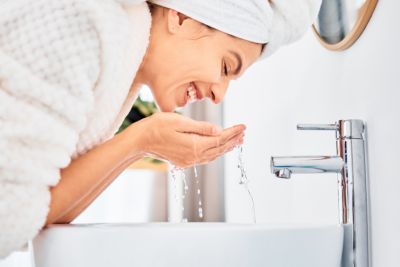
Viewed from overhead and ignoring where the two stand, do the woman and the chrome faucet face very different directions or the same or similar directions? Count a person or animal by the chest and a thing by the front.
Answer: very different directions

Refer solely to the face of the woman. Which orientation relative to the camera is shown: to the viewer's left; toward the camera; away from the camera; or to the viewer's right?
to the viewer's right

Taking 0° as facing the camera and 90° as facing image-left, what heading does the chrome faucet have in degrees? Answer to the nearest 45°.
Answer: approximately 90°

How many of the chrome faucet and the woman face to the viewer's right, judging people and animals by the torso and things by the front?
1

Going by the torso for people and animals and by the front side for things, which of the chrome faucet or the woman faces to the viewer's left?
the chrome faucet

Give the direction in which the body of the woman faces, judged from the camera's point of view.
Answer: to the viewer's right
